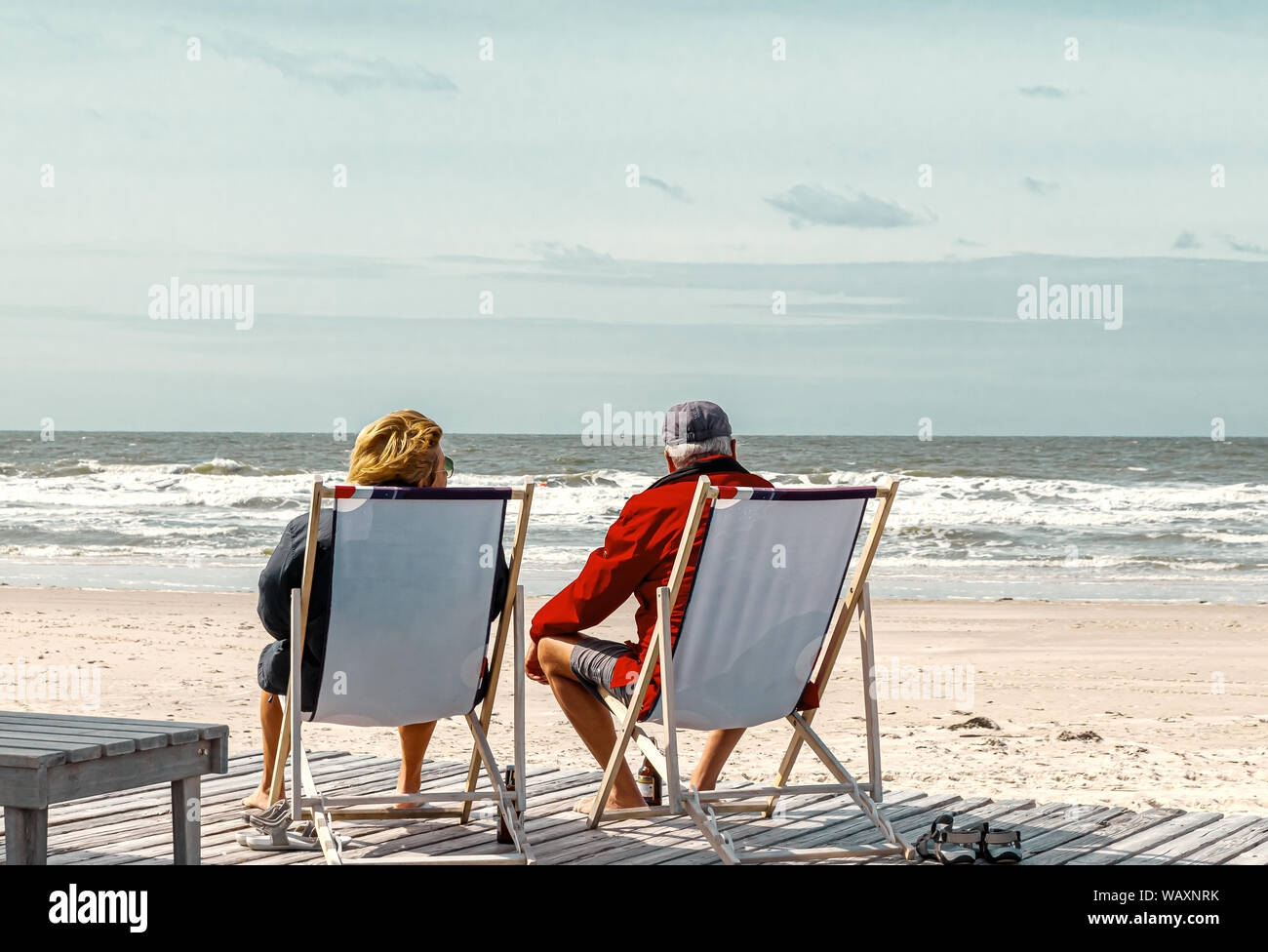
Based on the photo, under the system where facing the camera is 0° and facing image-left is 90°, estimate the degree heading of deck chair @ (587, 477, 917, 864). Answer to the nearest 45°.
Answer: approximately 135°

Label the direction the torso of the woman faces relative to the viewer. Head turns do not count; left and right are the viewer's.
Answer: facing away from the viewer

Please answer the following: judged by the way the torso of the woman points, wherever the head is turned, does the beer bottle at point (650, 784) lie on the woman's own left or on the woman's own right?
on the woman's own right

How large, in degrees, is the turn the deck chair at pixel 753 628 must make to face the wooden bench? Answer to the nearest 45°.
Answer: approximately 90° to its left

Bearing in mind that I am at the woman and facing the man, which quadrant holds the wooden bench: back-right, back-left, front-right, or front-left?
back-right

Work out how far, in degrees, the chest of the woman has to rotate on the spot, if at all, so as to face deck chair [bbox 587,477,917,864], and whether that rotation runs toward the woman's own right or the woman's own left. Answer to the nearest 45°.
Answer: approximately 90° to the woman's own right

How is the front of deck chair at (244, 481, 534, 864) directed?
away from the camera

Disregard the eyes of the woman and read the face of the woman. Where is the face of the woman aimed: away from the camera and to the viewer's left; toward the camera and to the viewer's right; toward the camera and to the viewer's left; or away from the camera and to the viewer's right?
away from the camera and to the viewer's right
